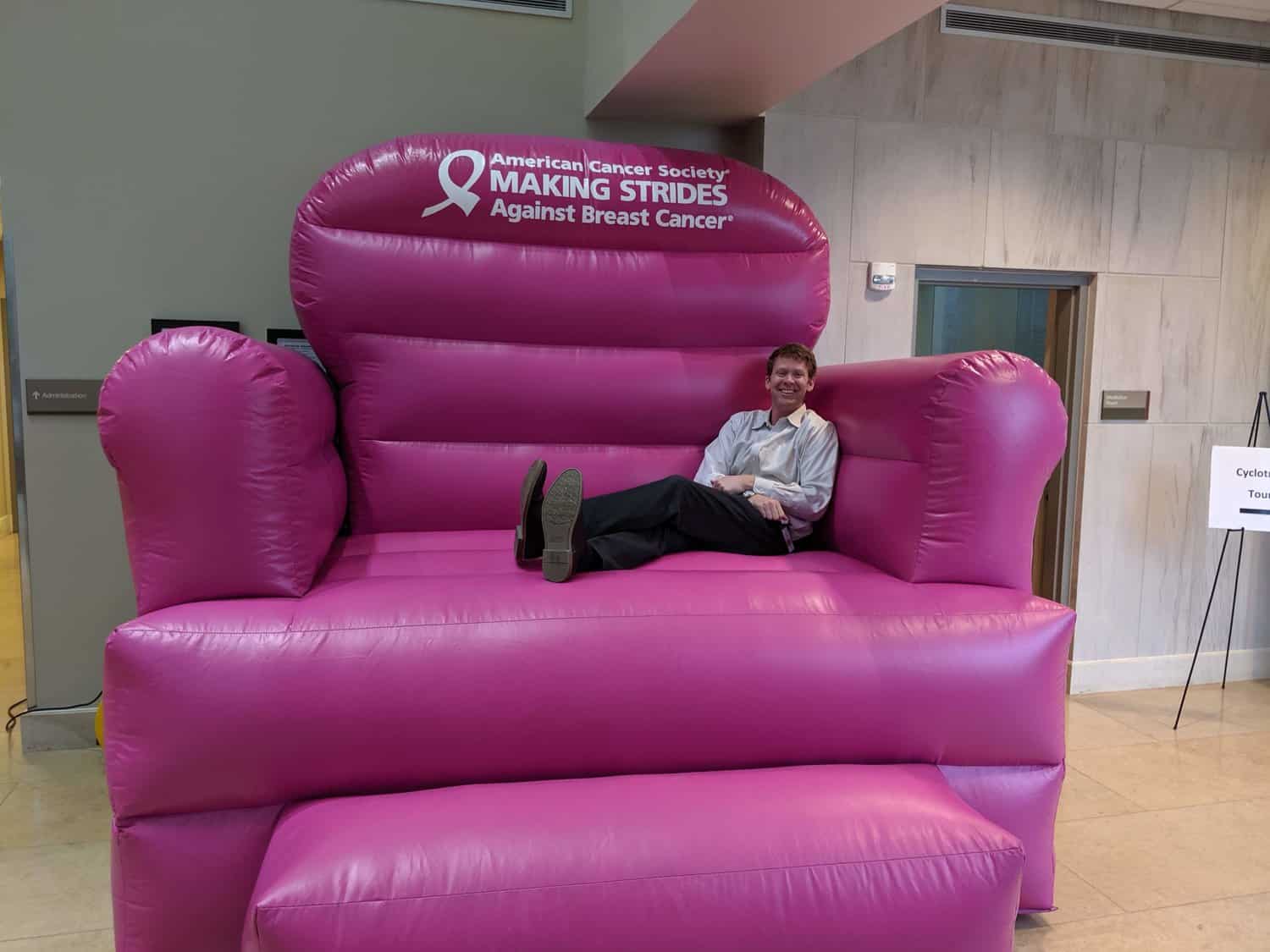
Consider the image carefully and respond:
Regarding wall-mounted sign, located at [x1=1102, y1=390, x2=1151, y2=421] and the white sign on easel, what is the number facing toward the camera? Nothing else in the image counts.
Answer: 2

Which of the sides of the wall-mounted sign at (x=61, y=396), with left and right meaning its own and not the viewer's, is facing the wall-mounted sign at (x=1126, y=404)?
left

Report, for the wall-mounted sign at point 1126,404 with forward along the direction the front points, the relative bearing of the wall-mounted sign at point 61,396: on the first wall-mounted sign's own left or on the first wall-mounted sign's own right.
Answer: on the first wall-mounted sign's own right

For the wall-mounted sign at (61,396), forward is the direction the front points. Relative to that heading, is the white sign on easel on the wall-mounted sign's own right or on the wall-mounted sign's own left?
on the wall-mounted sign's own left

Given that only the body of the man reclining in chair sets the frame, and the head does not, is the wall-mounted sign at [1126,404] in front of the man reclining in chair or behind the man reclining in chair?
behind

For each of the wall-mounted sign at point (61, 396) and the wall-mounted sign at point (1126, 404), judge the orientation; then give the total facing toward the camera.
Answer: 2

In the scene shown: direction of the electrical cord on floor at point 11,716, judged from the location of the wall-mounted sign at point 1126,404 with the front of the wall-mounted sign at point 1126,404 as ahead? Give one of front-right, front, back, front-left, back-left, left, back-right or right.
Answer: front-right
